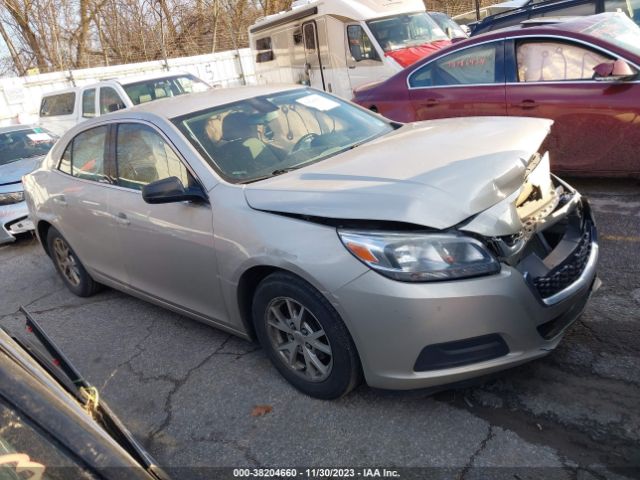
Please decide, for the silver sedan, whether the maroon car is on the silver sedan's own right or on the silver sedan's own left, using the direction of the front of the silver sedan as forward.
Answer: on the silver sedan's own left

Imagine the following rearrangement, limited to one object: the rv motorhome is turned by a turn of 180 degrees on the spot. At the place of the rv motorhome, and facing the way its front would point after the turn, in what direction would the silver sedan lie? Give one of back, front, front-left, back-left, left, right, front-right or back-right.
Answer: back-left

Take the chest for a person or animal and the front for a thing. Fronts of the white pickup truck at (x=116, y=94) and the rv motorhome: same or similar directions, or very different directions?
same or similar directions

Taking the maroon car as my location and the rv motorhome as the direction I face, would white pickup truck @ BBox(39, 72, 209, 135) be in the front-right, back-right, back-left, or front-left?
front-left

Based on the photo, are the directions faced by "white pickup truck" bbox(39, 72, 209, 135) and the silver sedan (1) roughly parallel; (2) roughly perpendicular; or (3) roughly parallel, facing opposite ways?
roughly parallel

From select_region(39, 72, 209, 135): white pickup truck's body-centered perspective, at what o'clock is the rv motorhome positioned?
The rv motorhome is roughly at 11 o'clock from the white pickup truck.

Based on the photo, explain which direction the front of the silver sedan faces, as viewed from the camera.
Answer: facing the viewer and to the right of the viewer

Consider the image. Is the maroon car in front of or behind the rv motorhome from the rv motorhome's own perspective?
in front

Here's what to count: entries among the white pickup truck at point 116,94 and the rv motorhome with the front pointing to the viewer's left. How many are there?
0
